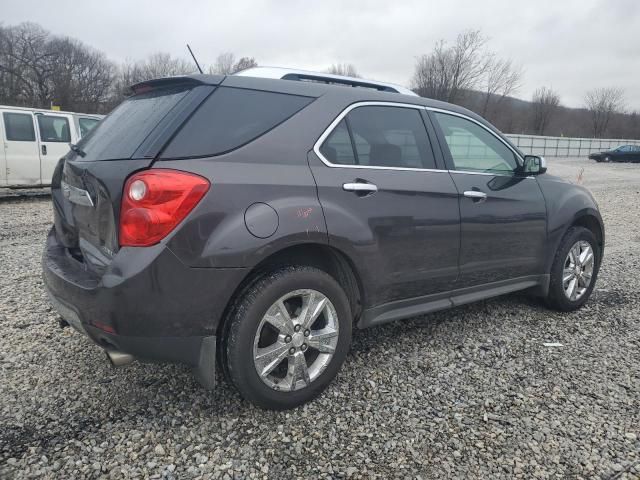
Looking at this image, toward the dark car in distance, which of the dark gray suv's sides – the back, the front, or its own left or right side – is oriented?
front

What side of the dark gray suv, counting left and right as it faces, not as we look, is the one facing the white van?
left

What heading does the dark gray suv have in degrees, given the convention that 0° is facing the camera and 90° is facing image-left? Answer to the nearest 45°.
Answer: approximately 225°

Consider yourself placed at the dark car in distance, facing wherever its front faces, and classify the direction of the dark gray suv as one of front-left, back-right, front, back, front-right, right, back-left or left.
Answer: left

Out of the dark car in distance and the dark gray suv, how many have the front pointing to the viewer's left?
1

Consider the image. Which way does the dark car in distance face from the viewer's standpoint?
to the viewer's left

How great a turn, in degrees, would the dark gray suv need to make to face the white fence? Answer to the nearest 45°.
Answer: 0° — it already faces it
